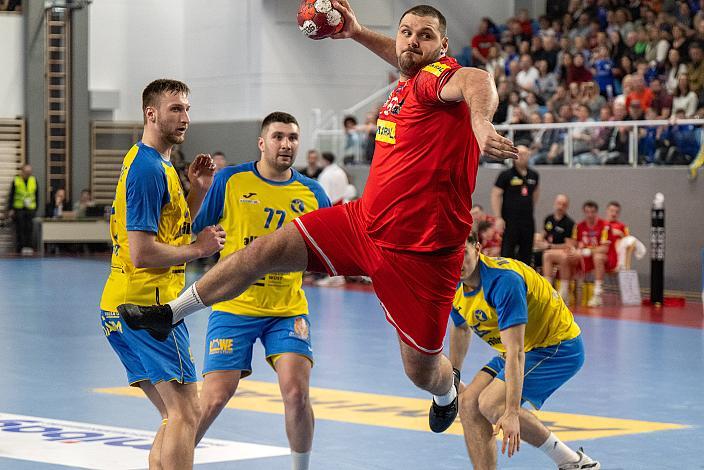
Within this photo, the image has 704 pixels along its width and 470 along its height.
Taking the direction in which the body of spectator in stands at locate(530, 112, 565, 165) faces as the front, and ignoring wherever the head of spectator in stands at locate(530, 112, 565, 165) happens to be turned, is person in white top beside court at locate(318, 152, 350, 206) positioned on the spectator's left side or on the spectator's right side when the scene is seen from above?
on the spectator's right side

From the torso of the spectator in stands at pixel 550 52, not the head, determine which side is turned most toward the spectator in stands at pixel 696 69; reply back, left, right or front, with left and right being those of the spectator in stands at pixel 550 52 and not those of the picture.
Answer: left

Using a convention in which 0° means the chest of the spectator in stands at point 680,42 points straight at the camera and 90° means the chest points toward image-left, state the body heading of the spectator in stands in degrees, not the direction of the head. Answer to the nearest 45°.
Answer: approximately 45°

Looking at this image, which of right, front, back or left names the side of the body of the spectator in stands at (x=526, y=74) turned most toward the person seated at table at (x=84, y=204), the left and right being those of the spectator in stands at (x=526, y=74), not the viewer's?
right

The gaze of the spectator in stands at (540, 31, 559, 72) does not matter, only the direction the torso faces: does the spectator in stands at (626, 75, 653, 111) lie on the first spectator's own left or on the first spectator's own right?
on the first spectator's own left

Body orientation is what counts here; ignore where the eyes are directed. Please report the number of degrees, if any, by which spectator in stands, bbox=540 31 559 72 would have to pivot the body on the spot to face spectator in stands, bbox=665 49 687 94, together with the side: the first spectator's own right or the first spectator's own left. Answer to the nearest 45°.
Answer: approximately 90° to the first spectator's own left

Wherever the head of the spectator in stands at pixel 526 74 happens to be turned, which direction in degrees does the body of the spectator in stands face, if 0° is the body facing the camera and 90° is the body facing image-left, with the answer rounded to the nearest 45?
approximately 45°
